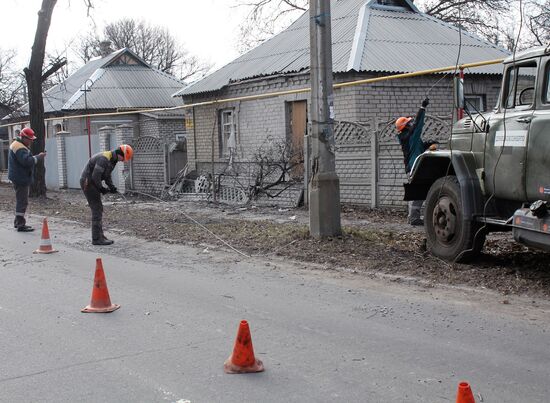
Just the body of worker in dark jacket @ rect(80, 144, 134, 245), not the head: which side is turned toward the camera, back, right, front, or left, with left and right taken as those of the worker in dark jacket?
right

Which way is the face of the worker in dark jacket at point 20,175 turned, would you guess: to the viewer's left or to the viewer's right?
to the viewer's right

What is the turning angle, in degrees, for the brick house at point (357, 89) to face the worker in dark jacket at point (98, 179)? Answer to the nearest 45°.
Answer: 0° — it already faces them

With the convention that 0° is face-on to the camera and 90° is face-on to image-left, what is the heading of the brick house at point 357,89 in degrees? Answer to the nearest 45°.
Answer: approximately 45°

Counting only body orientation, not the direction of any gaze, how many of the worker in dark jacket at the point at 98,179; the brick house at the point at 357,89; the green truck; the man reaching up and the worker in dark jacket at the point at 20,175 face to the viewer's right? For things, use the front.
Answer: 3

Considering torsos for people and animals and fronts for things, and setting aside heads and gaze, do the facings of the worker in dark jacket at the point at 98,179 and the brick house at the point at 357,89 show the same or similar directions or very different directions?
very different directions

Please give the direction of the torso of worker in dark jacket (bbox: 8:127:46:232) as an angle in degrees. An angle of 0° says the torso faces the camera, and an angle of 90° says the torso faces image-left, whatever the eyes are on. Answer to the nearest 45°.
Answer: approximately 270°

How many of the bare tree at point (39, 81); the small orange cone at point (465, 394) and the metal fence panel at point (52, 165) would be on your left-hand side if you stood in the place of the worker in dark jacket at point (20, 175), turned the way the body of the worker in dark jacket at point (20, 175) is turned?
2
